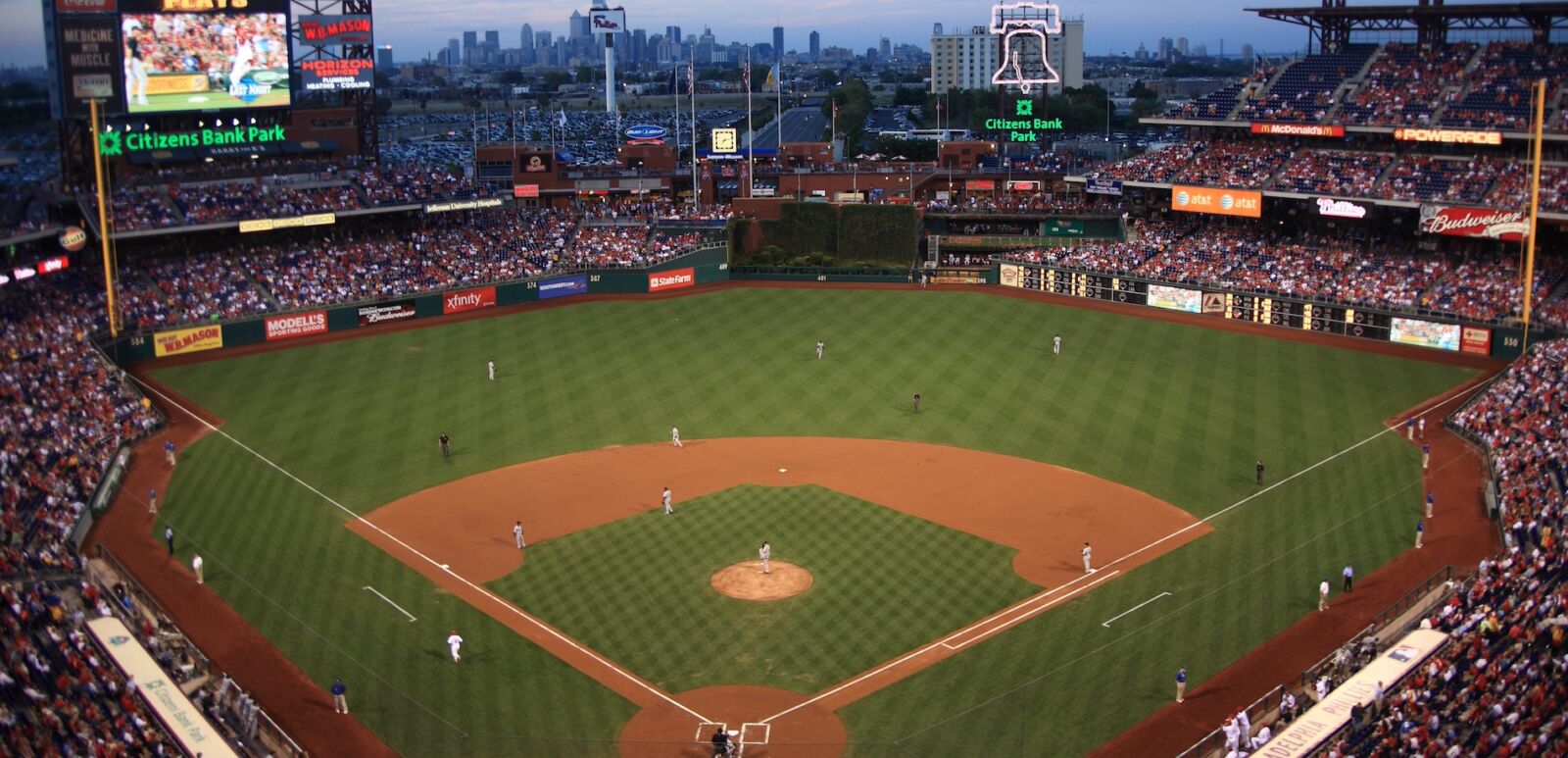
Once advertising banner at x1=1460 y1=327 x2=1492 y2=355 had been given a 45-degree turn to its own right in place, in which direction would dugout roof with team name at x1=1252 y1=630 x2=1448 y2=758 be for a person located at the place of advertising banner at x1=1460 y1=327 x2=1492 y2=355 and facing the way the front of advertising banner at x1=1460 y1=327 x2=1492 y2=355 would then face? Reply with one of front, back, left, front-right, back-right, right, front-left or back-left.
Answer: front-left

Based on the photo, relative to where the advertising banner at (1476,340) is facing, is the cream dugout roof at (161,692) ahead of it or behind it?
ahead

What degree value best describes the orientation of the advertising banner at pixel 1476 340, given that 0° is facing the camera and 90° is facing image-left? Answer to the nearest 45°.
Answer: approximately 0°
